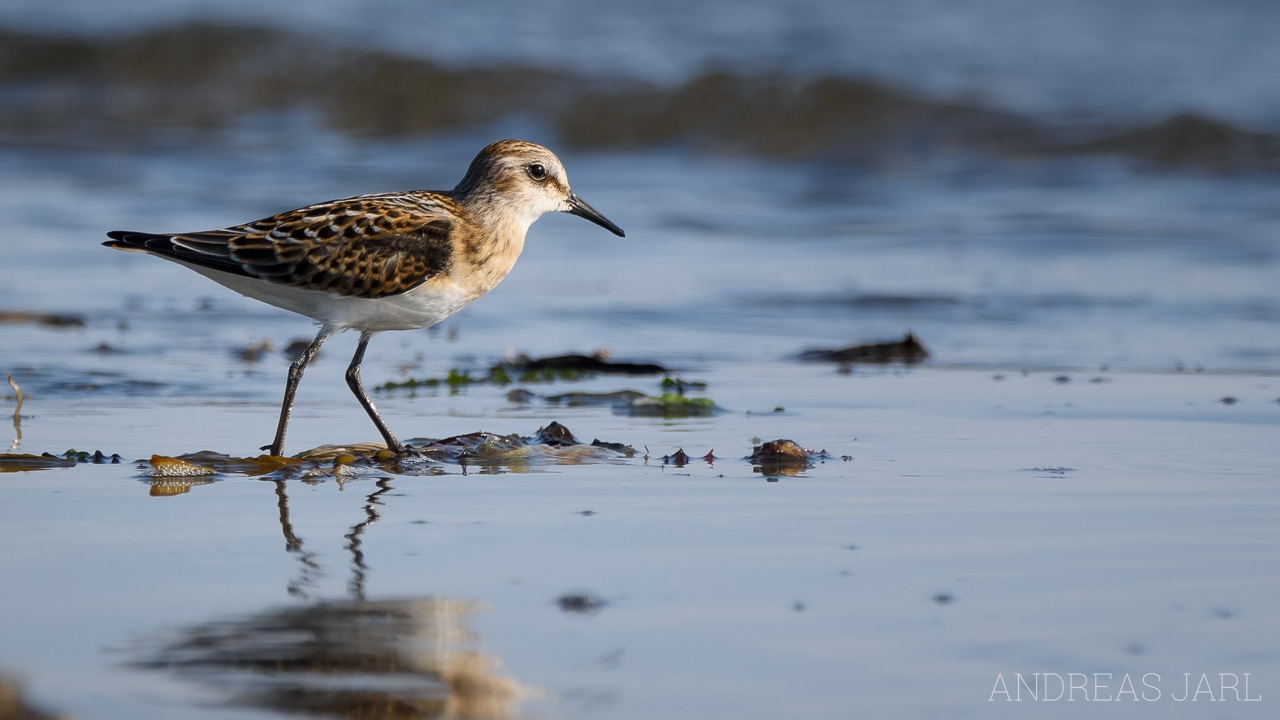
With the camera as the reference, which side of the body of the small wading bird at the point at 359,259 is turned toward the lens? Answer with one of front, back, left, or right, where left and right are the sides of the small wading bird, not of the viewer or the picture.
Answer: right
